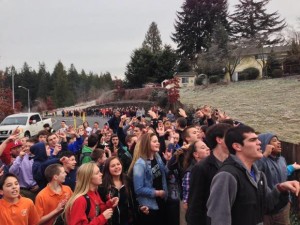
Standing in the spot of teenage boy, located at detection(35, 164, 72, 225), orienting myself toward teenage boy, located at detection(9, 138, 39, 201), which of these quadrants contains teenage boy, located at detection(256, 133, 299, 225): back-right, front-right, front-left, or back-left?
back-right

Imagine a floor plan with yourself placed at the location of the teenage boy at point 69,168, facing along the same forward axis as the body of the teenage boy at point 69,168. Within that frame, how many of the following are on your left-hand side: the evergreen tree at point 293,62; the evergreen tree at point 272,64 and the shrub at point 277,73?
3

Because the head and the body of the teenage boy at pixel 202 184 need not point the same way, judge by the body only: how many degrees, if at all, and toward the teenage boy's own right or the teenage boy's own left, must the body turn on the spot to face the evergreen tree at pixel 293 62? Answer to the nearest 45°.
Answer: approximately 90° to the teenage boy's own left

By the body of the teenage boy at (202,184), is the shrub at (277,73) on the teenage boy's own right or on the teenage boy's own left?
on the teenage boy's own left

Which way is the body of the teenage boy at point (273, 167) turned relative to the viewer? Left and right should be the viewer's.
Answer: facing the viewer and to the right of the viewer

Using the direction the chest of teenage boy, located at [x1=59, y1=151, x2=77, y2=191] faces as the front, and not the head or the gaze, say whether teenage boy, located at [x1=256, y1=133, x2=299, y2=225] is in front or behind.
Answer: in front

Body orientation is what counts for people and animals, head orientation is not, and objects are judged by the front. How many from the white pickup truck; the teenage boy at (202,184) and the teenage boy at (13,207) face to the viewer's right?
1

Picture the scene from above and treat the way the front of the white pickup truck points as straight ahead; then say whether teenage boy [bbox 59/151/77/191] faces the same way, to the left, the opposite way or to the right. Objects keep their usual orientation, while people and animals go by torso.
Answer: to the left
